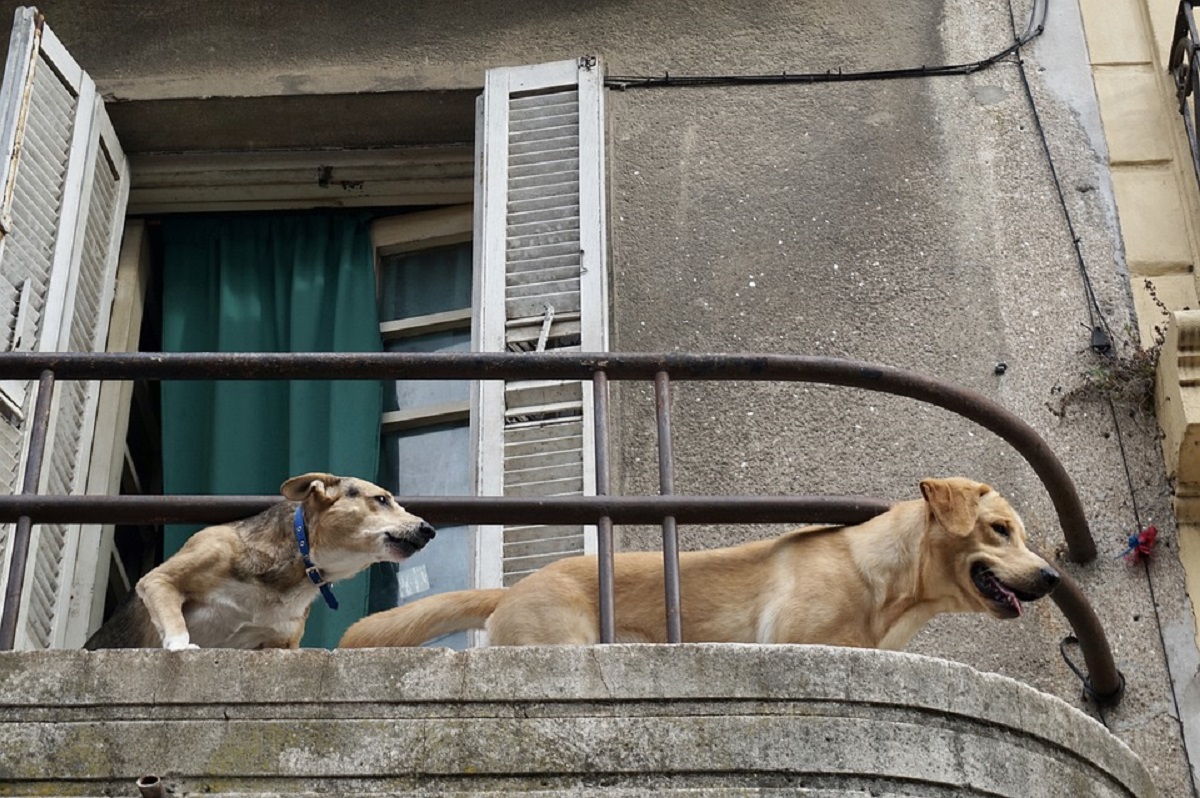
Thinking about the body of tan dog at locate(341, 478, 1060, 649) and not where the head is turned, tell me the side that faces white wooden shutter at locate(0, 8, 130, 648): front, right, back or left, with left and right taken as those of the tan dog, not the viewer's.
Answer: back

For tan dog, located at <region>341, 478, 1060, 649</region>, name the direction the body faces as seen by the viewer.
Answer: to the viewer's right

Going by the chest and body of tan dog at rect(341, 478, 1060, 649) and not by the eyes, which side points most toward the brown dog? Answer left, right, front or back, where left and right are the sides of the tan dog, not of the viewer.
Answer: back

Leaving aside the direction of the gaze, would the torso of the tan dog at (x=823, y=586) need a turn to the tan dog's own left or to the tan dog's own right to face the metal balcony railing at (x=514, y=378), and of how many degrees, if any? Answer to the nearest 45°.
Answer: approximately 135° to the tan dog's own right

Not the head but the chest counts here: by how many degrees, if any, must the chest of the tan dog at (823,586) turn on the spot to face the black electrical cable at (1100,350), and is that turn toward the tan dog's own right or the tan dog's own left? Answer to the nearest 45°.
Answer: approximately 45° to the tan dog's own left
